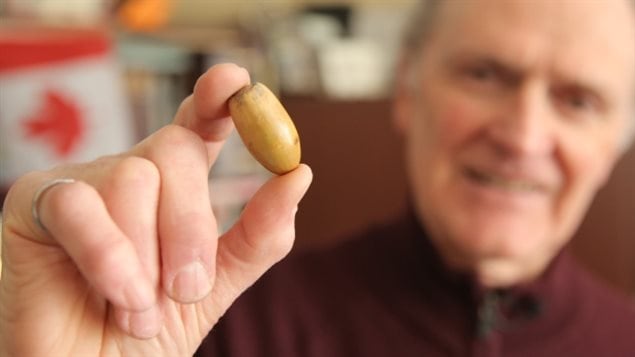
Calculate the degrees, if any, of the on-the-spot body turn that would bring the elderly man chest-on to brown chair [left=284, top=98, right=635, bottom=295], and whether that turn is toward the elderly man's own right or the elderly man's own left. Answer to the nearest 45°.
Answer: approximately 180°

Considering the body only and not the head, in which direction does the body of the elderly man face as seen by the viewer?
toward the camera
